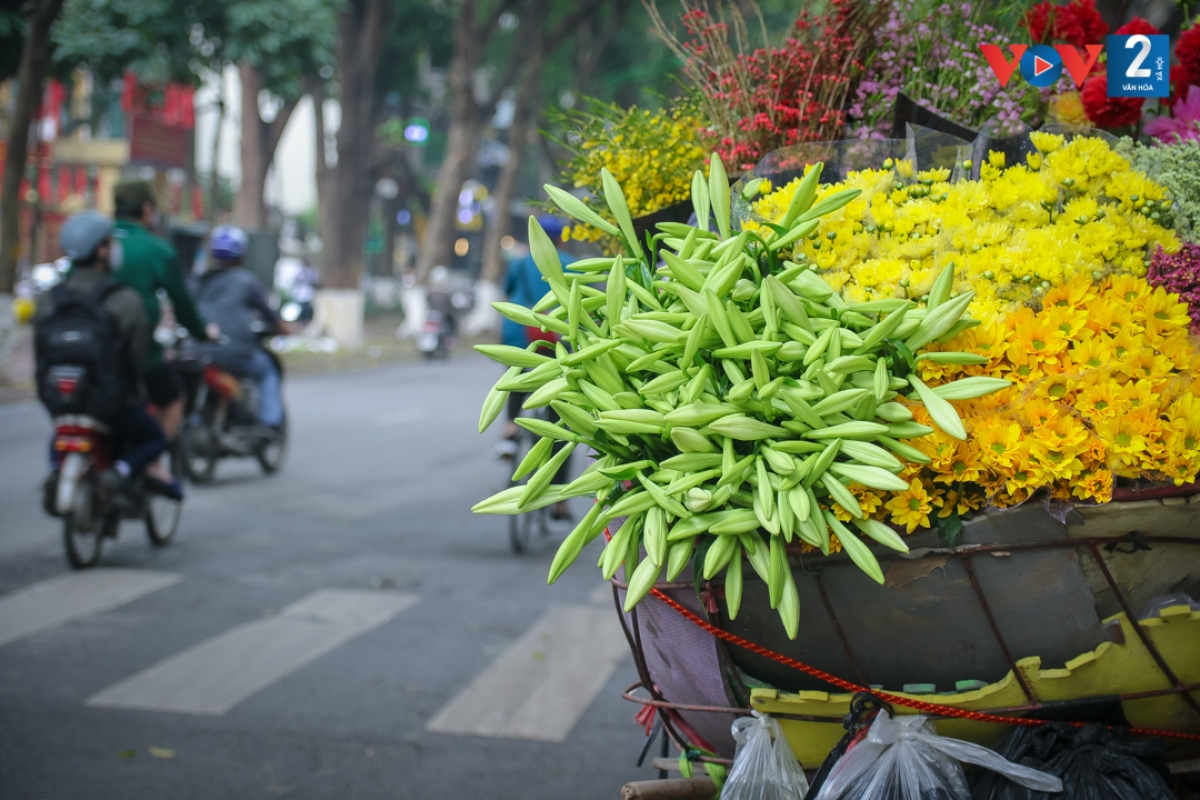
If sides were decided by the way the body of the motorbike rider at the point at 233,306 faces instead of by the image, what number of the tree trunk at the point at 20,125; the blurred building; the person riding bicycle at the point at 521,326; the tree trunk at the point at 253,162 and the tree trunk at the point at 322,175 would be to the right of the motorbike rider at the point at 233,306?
1

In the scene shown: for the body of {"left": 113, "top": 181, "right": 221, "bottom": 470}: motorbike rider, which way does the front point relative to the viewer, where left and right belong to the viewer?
facing away from the viewer and to the right of the viewer

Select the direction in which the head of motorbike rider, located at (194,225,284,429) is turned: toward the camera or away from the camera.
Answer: away from the camera

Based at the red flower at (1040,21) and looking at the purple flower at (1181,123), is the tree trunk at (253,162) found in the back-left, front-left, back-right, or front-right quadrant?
back-left

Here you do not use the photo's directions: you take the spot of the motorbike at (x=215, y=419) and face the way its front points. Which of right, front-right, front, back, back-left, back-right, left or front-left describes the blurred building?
front-left

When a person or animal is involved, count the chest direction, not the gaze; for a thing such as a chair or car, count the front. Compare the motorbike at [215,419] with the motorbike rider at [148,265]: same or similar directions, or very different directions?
same or similar directions

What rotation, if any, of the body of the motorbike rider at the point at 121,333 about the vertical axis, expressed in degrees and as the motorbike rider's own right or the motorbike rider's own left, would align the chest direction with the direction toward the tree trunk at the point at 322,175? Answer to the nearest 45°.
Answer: approximately 45° to the motorbike rider's own left

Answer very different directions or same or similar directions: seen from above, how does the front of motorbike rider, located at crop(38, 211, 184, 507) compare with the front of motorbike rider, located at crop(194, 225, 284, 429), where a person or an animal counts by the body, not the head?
same or similar directions

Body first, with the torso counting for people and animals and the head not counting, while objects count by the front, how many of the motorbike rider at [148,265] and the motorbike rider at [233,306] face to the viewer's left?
0

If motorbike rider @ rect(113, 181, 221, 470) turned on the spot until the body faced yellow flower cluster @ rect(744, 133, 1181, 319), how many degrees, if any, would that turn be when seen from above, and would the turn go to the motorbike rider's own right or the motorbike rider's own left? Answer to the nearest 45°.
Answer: approximately 135° to the motorbike rider's own right

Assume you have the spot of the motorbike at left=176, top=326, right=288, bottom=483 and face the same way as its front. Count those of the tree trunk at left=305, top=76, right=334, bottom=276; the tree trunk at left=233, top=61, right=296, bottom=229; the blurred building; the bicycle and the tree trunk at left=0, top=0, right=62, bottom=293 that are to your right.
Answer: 1

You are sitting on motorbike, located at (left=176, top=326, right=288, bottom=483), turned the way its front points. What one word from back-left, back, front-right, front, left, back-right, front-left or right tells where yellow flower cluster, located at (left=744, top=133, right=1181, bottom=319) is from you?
back-right

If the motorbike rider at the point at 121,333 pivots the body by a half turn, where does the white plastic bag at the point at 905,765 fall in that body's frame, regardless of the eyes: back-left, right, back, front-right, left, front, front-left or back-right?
front-left

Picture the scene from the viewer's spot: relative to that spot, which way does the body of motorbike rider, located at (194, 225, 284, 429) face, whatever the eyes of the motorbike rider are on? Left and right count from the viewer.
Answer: facing away from the viewer and to the right of the viewer

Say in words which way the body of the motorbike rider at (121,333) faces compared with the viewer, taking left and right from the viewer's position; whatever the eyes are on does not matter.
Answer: facing away from the viewer and to the right of the viewer
